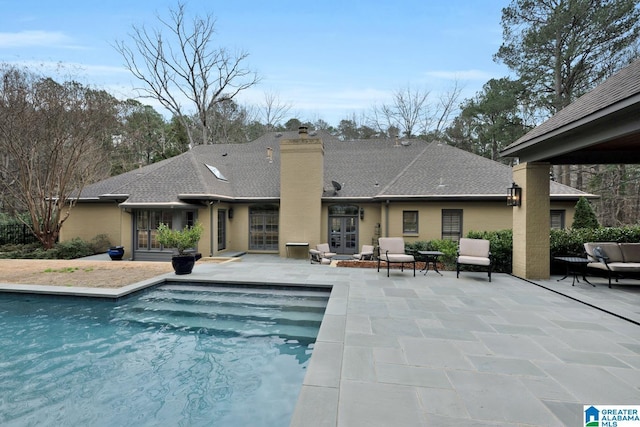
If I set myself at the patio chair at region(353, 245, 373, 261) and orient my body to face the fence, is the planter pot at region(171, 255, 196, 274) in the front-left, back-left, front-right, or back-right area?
front-left

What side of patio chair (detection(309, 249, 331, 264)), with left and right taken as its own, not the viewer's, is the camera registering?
right

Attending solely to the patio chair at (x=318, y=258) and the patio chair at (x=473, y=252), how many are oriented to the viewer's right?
1

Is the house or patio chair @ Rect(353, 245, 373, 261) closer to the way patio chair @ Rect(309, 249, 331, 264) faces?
the patio chair

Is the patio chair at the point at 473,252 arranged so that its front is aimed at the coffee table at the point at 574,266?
no

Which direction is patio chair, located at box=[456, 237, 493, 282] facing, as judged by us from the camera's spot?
facing the viewer

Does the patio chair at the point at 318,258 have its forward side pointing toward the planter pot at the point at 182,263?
no

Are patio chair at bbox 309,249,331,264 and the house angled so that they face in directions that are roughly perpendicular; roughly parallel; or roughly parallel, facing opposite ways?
roughly perpendicular

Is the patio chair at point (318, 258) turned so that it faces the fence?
no
